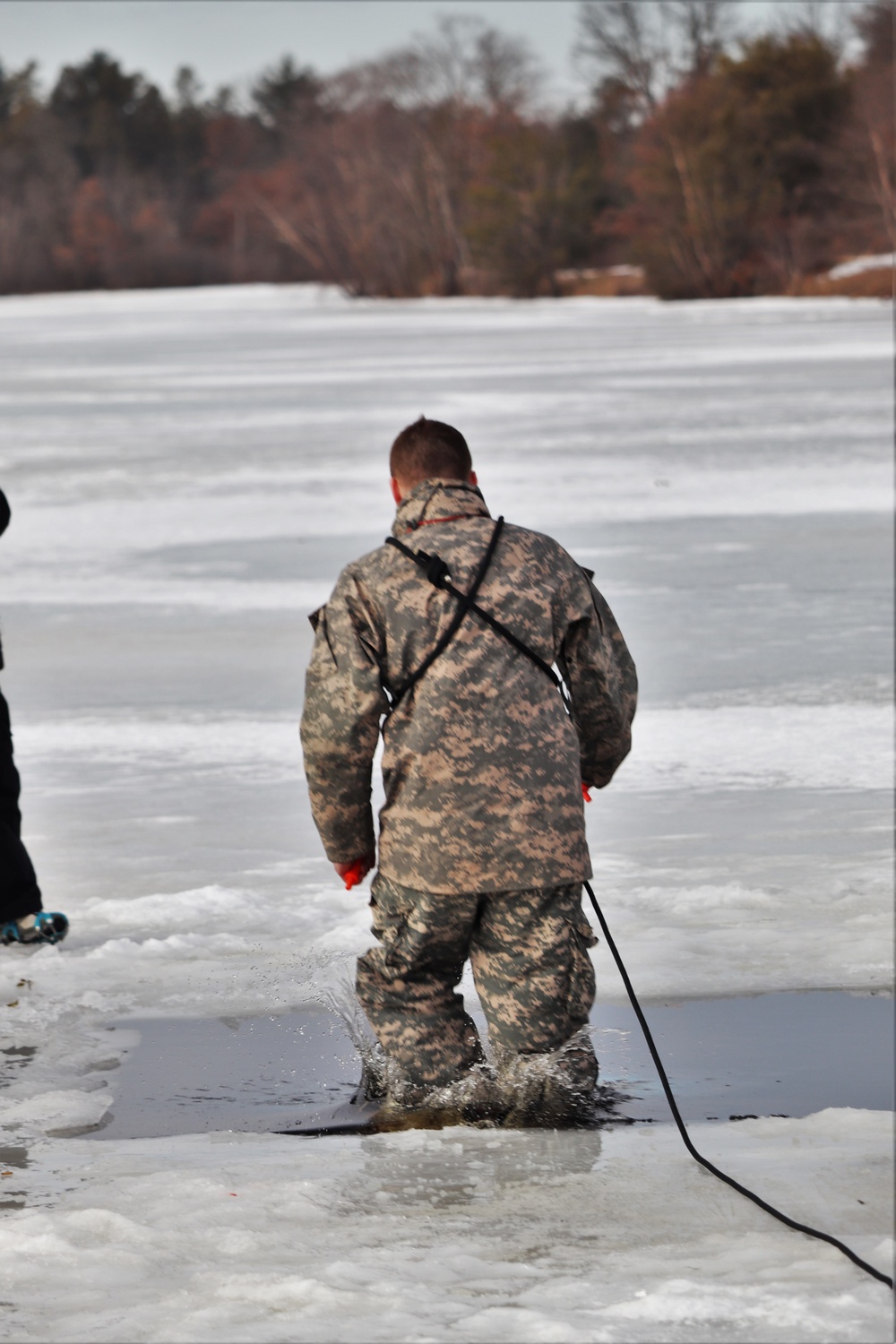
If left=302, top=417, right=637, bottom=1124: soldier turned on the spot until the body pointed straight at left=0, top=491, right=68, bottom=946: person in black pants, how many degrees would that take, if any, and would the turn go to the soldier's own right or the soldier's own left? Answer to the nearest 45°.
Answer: approximately 45° to the soldier's own left

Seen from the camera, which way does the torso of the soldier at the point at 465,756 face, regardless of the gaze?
away from the camera

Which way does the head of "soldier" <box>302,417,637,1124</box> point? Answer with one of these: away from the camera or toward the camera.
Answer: away from the camera
